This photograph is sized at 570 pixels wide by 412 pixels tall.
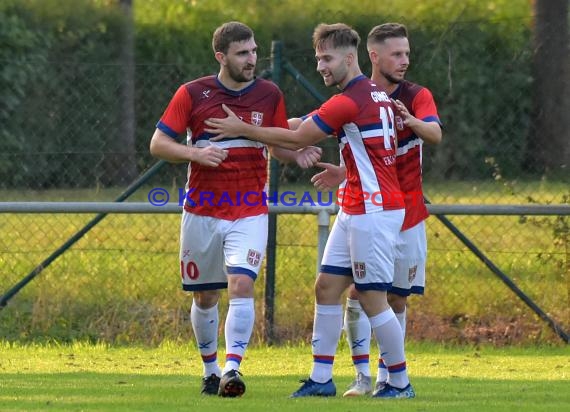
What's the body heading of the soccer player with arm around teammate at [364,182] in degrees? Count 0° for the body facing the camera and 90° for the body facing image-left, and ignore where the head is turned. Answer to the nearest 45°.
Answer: approximately 90°

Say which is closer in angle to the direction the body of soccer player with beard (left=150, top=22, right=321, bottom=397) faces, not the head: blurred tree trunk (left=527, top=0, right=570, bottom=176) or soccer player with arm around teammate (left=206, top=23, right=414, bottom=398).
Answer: the soccer player with arm around teammate

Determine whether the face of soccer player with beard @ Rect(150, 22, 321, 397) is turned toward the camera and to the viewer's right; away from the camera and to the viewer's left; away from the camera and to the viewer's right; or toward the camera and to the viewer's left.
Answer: toward the camera and to the viewer's right

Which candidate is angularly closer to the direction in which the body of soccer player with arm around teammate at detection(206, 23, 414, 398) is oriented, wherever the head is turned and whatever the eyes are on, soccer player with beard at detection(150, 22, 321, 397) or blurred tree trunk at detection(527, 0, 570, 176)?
the soccer player with beard

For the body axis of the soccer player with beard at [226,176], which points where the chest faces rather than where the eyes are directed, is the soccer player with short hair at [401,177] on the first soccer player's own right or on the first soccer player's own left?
on the first soccer player's own left
